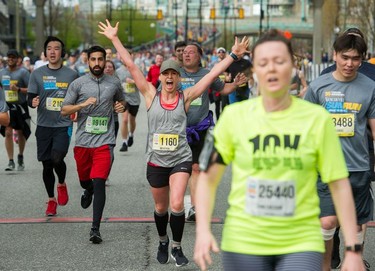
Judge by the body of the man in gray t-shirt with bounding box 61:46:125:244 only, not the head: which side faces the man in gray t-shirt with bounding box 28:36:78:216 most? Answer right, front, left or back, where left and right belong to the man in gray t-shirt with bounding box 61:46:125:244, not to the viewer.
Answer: back

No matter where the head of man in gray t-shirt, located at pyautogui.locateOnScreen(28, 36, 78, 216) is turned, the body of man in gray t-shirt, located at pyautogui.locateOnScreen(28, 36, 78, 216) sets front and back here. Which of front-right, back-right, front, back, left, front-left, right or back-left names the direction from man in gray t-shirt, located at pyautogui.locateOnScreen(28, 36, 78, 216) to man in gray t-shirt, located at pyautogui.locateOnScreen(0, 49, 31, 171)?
back

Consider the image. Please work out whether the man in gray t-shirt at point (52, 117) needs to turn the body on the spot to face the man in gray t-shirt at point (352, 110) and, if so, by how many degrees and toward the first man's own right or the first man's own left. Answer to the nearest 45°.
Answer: approximately 45° to the first man's own left

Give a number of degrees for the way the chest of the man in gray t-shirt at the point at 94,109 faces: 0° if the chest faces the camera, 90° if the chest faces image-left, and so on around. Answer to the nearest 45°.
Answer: approximately 0°

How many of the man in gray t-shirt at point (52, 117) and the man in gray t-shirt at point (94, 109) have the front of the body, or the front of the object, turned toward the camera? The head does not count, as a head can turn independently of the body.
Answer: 2

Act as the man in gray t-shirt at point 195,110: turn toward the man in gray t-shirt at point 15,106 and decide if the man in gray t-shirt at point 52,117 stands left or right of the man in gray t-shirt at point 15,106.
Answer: left

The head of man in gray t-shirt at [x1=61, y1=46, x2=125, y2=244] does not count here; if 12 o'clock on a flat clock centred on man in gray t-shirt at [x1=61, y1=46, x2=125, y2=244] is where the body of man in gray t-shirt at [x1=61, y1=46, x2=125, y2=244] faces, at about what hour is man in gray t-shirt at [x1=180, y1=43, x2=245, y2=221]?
man in gray t-shirt at [x1=180, y1=43, x2=245, y2=221] is roughly at 8 o'clock from man in gray t-shirt at [x1=61, y1=46, x2=125, y2=244].

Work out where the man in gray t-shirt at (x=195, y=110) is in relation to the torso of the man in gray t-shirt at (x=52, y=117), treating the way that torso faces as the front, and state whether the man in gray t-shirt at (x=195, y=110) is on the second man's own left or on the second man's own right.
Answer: on the second man's own left

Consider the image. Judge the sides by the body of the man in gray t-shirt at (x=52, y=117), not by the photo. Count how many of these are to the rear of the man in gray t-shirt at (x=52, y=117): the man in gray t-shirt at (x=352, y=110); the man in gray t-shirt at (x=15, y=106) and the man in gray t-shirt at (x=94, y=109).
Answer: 1
